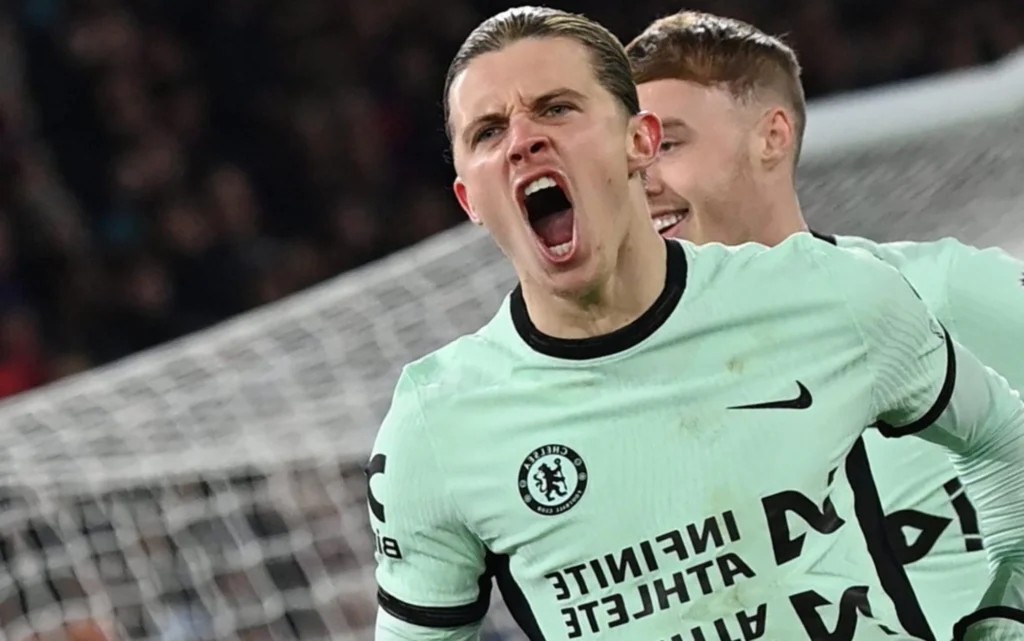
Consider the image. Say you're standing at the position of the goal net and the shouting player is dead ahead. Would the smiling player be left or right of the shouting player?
left

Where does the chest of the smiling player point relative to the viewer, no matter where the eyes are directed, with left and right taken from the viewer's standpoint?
facing the viewer and to the left of the viewer

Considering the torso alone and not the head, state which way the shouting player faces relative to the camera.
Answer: toward the camera

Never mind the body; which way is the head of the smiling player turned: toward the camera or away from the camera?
toward the camera

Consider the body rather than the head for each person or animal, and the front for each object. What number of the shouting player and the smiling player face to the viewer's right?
0

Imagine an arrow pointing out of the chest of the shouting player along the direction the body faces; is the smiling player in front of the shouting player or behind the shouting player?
behind

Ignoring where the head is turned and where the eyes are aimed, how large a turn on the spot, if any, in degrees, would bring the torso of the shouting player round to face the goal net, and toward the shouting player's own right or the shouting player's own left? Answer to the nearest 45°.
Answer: approximately 135° to the shouting player's own right
